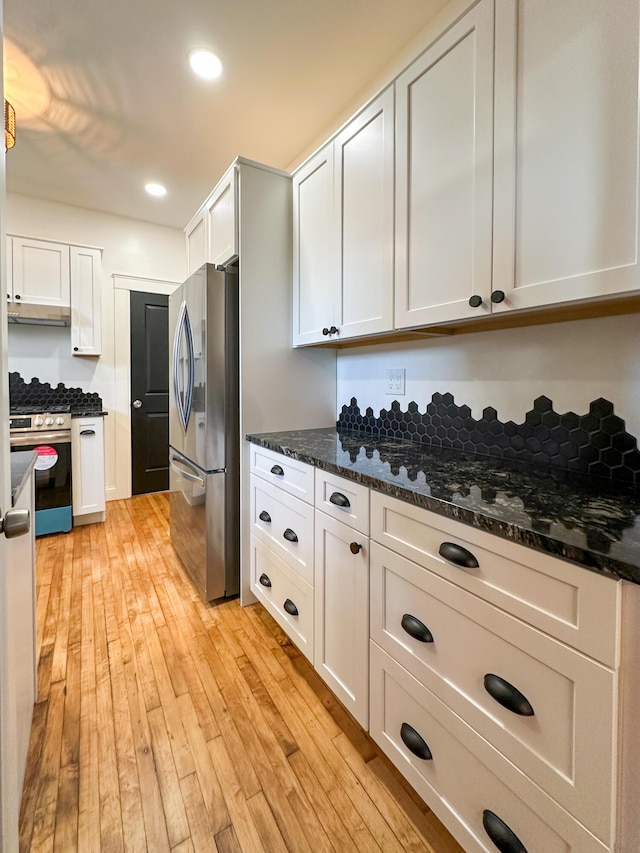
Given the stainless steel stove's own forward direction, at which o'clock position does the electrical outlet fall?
The electrical outlet is roughly at 11 o'clock from the stainless steel stove.

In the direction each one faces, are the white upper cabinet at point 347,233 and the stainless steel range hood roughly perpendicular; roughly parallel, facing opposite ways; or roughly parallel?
roughly perpendicular

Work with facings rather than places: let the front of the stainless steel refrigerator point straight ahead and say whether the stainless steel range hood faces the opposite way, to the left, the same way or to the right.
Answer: to the left

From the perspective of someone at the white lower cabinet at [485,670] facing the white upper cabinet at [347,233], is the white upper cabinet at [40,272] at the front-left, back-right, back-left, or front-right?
front-left

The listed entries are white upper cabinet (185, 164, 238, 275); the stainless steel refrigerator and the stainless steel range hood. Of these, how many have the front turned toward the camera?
1

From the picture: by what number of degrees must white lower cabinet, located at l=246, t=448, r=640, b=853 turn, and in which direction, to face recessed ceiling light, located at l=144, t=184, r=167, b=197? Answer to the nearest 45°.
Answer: approximately 90° to its right

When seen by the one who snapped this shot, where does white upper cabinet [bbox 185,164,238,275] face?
facing to the left of the viewer

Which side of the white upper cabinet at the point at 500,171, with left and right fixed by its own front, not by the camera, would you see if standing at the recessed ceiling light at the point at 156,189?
right

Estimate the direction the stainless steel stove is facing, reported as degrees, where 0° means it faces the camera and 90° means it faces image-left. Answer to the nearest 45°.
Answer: approximately 0°

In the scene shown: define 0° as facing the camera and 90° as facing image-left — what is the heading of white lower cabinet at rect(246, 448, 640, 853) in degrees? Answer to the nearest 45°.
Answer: approximately 45°
